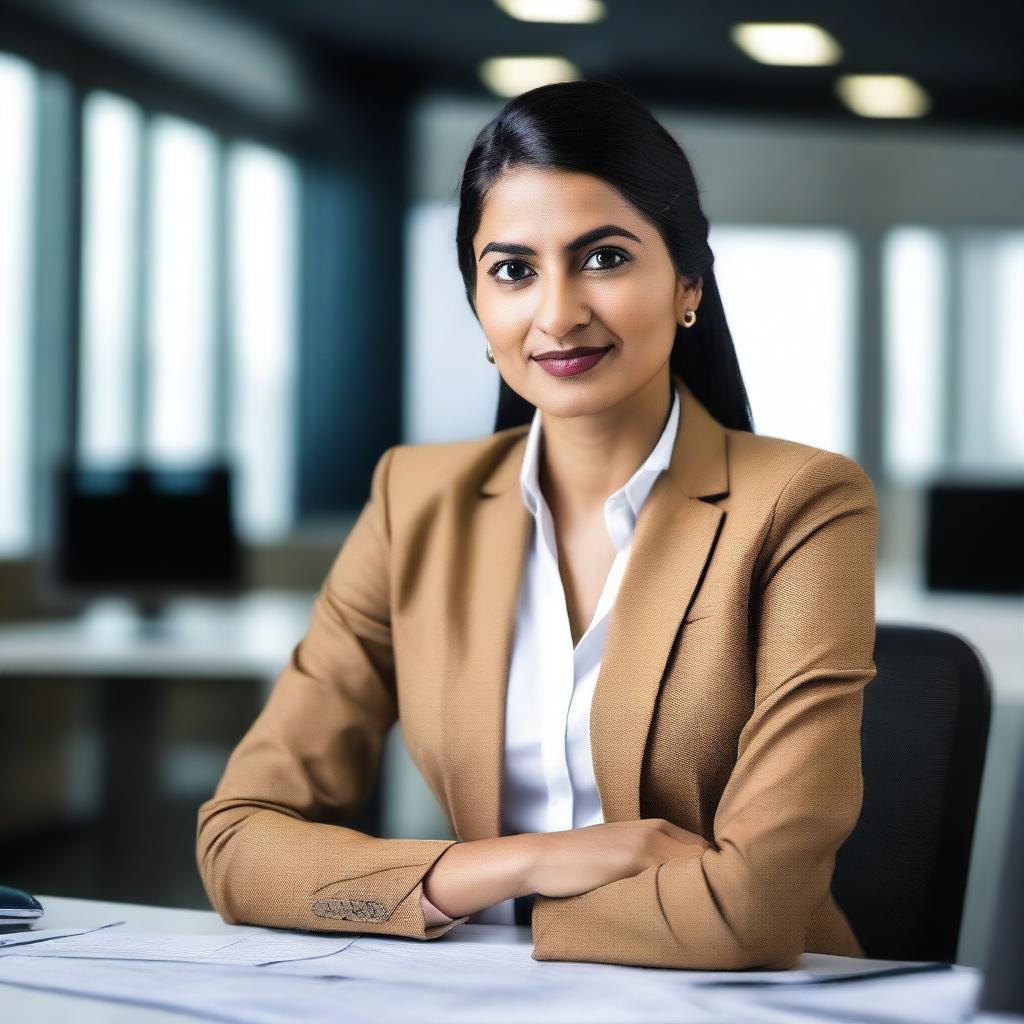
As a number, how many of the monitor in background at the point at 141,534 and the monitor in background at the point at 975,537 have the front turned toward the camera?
2

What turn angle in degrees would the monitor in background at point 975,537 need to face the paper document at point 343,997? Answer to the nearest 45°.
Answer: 0° — it already faces it
